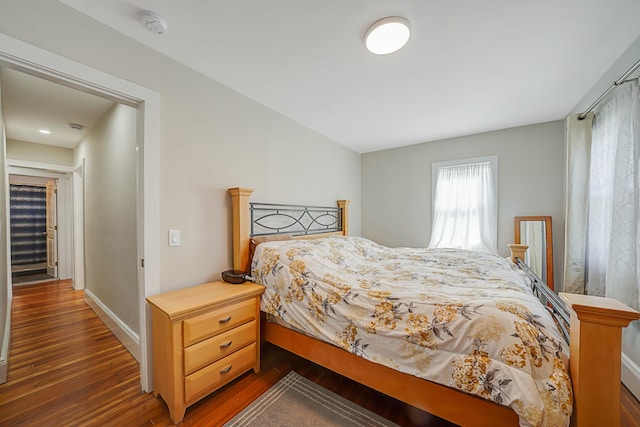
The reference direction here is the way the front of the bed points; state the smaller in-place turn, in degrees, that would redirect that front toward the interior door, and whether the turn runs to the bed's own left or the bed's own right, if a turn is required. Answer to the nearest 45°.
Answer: approximately 135° to the bed's own right

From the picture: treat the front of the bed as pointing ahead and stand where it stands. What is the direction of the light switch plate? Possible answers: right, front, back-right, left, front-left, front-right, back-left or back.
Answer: back-right

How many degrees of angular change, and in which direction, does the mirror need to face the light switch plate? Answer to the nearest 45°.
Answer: approximately 45° to its right

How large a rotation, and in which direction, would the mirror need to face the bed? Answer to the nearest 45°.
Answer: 0° — it already faces it

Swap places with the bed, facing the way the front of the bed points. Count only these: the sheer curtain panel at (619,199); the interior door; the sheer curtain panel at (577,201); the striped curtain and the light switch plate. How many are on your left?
2

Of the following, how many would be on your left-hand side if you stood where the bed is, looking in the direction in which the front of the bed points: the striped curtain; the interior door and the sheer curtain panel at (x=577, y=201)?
1

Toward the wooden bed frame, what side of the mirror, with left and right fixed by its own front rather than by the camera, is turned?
front

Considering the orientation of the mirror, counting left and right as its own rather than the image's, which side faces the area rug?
front

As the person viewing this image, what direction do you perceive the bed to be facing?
facing the viewer and to the right of the viewer

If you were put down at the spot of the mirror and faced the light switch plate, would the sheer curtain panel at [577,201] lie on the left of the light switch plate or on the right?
left

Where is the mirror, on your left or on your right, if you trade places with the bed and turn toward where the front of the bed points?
on your left
